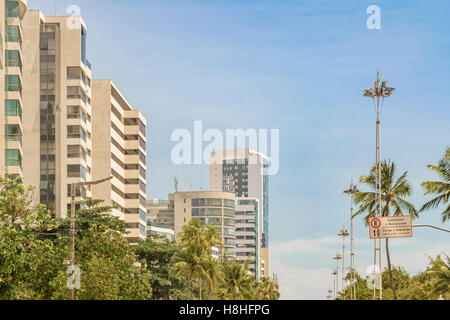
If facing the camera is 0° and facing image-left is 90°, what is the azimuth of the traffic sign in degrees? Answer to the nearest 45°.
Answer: approximately 0°
